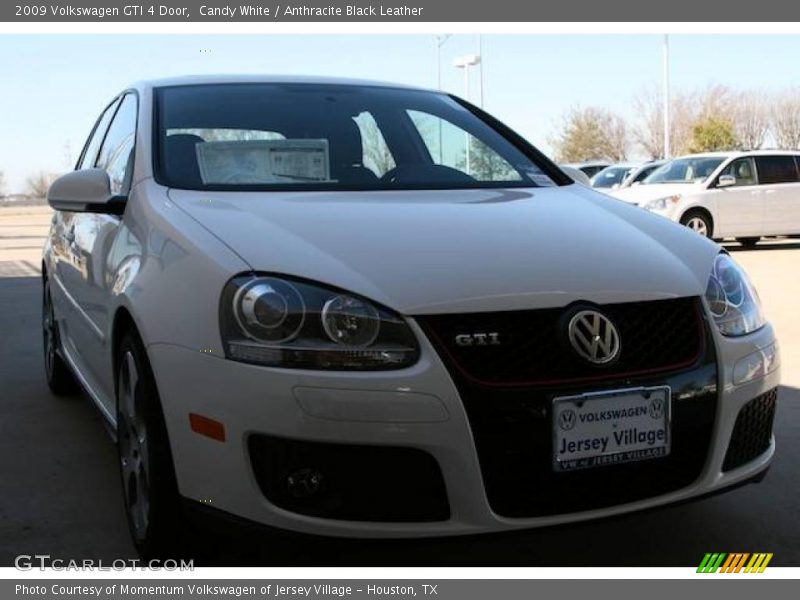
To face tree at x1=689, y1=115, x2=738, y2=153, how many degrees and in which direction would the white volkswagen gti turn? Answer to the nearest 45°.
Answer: approximately 135° to its left

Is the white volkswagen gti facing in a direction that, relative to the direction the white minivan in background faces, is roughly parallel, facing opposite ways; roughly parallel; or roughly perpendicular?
roughly perpendicular

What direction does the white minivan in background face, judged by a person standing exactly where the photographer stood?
facing the viewer and to the left of the viewer

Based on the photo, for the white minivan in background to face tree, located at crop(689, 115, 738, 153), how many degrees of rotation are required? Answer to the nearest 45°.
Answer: approximately 135° to its right

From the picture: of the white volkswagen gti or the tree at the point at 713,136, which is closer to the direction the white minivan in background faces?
the white volkswagen gti

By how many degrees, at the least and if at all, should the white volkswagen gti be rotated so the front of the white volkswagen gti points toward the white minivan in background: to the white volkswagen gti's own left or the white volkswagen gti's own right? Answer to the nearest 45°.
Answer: approximately 135° to the white volkswagen gti's own left

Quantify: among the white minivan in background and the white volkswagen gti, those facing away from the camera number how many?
0

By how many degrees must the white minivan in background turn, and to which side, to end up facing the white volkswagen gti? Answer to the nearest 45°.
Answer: approximately 45° to its left
